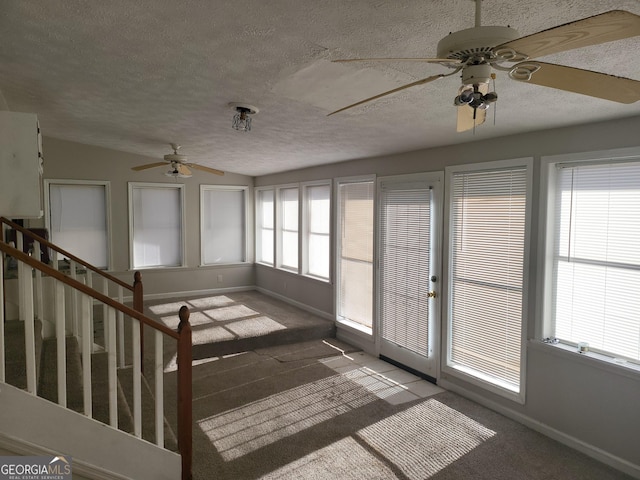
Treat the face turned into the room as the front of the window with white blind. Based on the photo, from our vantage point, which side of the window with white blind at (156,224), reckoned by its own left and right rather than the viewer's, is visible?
front

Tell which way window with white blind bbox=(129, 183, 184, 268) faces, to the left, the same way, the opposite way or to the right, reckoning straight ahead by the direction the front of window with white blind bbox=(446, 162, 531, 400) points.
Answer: to the left

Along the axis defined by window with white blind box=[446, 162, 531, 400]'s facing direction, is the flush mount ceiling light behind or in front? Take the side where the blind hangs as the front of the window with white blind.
in front

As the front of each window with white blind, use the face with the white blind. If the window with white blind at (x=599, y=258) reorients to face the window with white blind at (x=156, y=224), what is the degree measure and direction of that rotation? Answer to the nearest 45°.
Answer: approximately 45° to its right

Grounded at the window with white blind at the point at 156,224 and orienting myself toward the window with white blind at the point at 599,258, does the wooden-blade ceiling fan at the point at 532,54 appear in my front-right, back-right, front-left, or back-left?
front-right

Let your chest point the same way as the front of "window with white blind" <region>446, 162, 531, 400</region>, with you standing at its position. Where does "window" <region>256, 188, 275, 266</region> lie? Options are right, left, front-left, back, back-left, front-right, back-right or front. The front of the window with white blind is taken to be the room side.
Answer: right

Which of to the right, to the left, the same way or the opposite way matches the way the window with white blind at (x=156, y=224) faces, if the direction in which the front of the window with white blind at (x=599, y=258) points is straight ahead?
to the left

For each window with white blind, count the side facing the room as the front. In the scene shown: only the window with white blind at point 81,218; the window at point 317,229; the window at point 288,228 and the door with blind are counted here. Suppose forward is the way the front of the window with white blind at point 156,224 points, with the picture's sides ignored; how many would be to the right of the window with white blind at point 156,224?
1

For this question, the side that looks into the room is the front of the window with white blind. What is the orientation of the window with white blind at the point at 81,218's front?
toward the camera

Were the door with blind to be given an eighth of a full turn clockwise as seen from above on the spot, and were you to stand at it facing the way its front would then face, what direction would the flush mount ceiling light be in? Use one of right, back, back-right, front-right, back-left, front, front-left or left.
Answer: front-left

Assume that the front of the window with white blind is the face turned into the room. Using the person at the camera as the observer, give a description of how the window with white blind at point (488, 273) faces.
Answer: facing the viewer and to the left of the viewer

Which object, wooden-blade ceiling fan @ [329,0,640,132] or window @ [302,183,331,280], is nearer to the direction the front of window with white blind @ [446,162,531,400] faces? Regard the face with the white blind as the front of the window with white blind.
the wooden-blade ceiling fan

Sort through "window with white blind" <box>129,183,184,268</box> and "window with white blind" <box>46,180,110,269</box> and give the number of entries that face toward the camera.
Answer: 2

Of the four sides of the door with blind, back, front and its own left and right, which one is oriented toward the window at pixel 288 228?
right

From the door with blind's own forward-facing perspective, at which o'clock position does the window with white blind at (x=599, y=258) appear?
The window with white blind is roughly at 9 o'clock from the door with blind.

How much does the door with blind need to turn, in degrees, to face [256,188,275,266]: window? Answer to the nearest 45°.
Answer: approximately 90° to its right

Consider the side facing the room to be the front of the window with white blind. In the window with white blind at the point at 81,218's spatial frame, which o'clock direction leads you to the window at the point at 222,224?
The window is roughly at 9 o'clock from the window with white blind.

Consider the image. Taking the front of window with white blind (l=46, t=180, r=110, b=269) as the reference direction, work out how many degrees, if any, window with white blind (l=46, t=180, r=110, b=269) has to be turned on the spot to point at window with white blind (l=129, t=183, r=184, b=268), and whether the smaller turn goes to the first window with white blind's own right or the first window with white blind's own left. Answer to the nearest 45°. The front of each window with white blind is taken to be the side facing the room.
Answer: approximately 90° to the first window with white blind's own left

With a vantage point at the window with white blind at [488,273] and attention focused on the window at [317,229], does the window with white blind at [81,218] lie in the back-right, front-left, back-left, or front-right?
front-left
